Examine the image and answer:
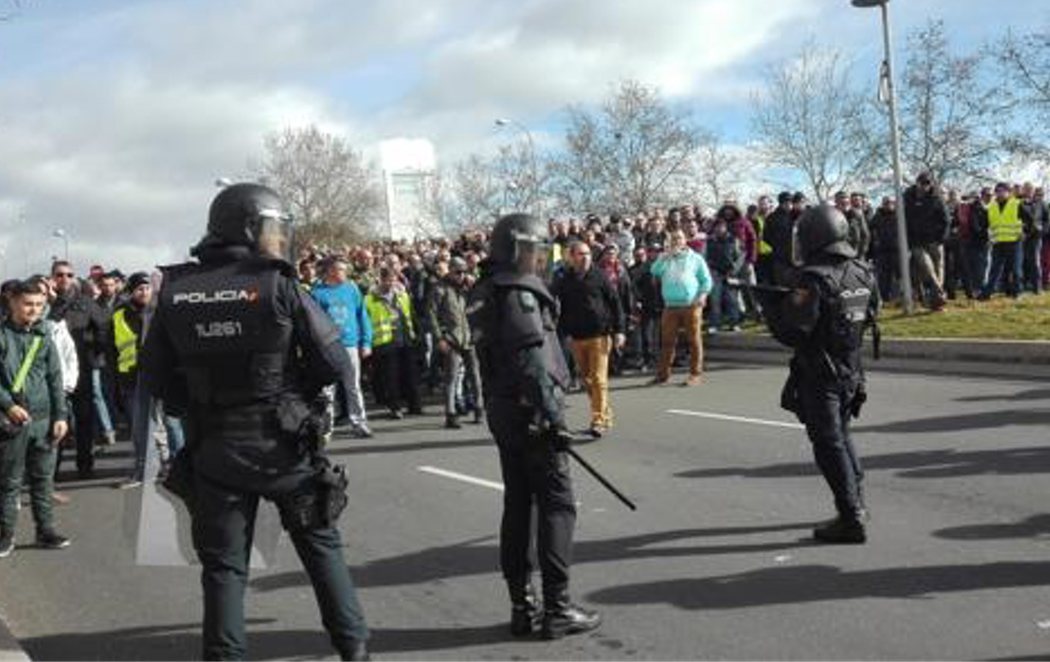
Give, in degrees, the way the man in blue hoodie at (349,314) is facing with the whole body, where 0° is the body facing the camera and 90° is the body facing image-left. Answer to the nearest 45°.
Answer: approximately 0°

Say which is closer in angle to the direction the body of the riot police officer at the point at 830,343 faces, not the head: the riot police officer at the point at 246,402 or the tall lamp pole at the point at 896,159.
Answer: the tall lamp pole

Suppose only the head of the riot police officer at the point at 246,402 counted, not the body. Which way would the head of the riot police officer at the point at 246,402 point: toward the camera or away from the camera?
away from the camera

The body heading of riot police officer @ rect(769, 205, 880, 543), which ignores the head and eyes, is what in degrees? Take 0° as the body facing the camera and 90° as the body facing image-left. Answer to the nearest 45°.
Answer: approximately 135°

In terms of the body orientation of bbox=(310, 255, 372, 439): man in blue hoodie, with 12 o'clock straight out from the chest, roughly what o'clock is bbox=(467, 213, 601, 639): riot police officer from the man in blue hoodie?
The riot police officer is roughly at 12 o'clock from the man in blue hoodie.

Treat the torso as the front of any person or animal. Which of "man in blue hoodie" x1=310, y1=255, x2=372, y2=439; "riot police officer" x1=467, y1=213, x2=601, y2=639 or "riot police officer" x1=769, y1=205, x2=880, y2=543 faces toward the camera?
the man in blue hoodie

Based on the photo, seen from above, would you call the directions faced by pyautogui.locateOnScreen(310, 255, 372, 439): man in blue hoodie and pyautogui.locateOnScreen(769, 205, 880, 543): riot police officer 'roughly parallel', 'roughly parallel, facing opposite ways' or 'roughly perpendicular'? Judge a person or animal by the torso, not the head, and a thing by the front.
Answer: roughly parallel, facing opposite ways

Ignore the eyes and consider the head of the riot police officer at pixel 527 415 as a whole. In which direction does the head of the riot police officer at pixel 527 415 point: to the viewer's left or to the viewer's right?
to the viewer's right

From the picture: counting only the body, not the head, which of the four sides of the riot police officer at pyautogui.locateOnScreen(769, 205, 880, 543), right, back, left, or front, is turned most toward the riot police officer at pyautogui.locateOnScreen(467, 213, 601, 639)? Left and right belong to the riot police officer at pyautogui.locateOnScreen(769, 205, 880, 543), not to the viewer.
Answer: left

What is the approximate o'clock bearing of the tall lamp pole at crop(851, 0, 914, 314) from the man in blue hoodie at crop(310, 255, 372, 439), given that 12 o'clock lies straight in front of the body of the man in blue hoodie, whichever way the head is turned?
The tall lamp pole is roughly at 8 o'clock from the man in blue hoodie.

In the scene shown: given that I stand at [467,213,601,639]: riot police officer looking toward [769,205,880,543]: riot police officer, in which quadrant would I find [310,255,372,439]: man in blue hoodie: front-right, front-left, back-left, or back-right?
front-left
